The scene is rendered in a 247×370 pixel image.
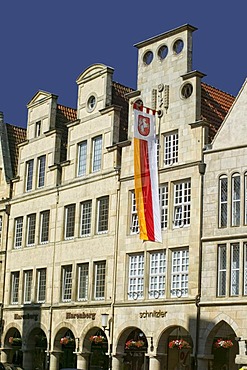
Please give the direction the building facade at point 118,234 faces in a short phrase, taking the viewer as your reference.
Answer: facing the viewer and to the left of the viewer
